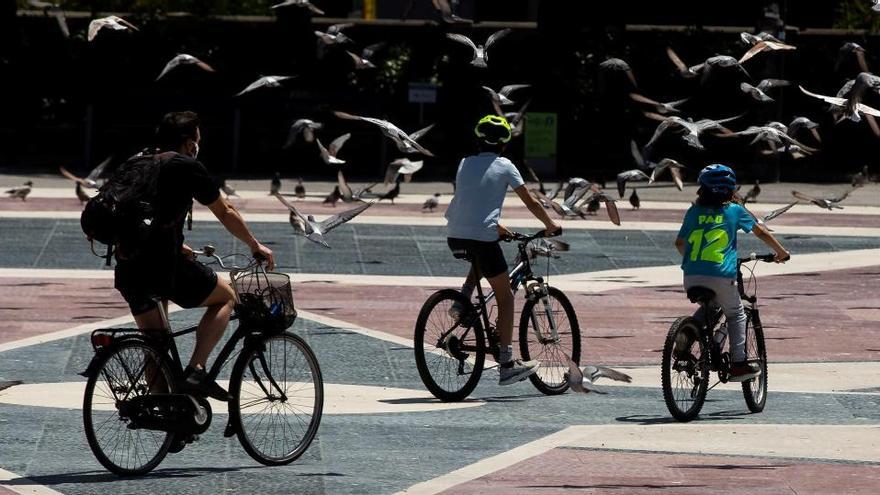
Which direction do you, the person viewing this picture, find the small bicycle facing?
facing away from the viewer and to the right of the viewer

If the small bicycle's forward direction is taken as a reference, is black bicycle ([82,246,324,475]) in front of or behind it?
behind

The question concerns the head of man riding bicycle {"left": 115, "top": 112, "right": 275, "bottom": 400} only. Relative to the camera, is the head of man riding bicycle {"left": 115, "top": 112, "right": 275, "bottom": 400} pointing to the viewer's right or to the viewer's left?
to the viewer's right

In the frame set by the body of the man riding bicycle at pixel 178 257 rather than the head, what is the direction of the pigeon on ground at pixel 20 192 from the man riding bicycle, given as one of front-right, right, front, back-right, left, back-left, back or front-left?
front-left

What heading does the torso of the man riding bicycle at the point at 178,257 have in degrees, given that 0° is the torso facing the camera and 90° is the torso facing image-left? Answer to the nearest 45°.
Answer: approximately 225°

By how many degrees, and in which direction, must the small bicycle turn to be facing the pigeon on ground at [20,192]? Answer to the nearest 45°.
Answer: approximately 90° to its left

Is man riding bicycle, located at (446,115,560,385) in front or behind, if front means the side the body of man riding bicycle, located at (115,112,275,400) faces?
in front
